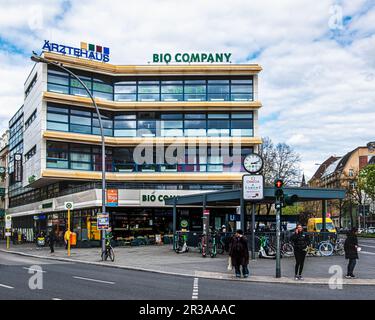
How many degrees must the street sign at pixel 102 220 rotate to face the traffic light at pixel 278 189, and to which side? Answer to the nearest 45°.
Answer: approximately 45° to its left

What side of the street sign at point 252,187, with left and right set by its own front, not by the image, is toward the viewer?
front

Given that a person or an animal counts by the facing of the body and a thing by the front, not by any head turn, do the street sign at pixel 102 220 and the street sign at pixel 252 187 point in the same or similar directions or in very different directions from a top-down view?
same or similar directions

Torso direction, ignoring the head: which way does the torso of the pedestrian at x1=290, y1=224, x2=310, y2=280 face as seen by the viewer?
toward the camera

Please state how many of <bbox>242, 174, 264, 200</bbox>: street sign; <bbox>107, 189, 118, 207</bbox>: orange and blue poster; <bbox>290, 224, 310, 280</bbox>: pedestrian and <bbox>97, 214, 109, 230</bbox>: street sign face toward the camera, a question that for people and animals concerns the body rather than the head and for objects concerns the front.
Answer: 4

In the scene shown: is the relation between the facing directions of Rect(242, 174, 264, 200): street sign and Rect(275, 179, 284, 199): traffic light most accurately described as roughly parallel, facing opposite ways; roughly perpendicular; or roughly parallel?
roughly parallel

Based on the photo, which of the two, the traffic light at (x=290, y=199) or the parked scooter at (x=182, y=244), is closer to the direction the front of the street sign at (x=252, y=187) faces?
the traffic light

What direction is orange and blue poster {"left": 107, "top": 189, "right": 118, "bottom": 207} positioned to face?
toward the camera

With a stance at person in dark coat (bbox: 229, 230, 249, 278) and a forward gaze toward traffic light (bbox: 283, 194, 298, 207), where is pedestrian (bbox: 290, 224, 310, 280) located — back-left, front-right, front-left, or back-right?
front-right

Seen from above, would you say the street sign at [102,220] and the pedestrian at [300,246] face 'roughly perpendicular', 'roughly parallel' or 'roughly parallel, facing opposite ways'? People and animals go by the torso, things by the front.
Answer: roughly parallel
